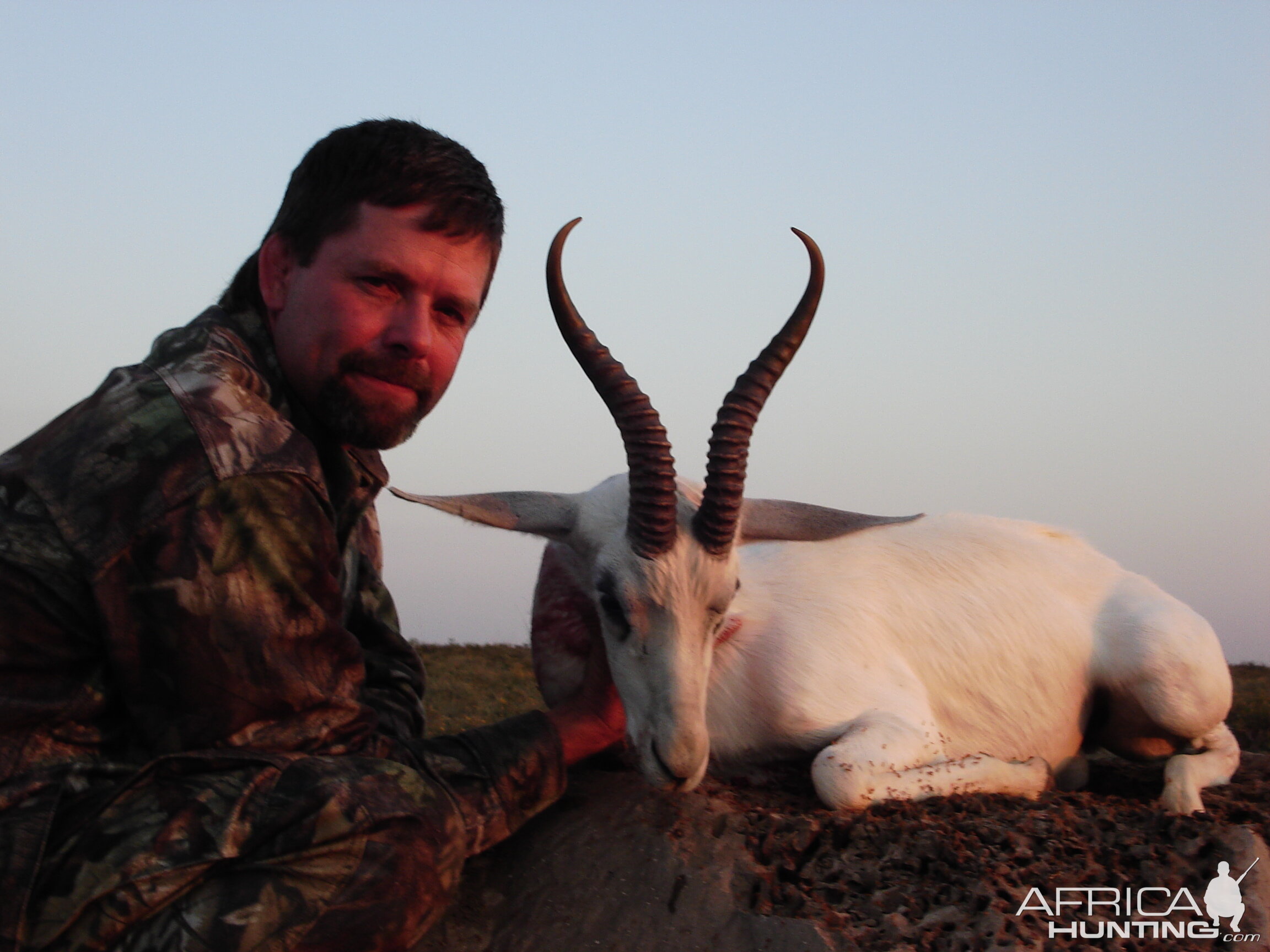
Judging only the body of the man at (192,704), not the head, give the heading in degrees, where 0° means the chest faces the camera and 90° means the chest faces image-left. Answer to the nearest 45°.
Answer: approximately 270°

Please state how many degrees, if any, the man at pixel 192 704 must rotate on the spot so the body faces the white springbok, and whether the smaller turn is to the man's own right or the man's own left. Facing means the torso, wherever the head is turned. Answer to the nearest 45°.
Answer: approximately 45° to the man's own left

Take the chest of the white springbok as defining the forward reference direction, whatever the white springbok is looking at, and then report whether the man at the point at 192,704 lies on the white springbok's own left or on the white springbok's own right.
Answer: on the white springbok's own left

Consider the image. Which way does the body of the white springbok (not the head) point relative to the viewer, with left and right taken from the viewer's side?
facing to the left of the viewer

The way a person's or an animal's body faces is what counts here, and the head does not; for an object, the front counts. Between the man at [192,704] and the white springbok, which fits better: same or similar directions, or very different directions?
very different directions

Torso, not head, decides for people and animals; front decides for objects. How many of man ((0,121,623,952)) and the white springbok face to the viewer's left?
1

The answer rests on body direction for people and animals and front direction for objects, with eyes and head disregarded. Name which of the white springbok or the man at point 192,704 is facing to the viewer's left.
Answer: the white springbok
